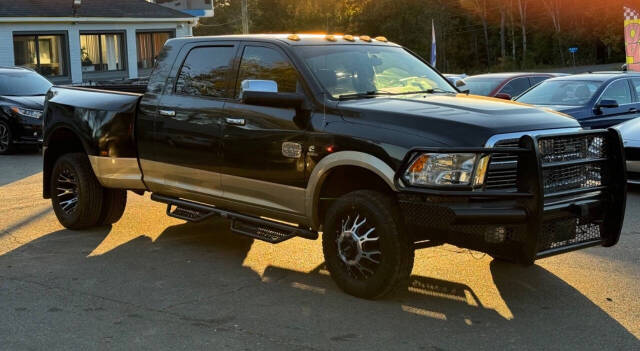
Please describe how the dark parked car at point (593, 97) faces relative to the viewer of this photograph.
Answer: facing the viewer and to the left of the viewer

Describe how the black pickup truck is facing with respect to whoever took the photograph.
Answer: facing the viewer and to the right of the viewer

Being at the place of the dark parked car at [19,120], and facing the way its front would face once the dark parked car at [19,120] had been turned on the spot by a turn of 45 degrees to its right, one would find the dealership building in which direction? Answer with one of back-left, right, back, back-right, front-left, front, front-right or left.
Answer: back

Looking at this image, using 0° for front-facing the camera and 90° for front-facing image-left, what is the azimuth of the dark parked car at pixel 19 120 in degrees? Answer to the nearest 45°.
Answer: approximately 315°

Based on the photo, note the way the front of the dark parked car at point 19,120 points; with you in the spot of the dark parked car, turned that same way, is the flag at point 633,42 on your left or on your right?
on your left

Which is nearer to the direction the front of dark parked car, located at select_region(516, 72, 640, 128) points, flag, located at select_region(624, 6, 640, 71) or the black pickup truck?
the black pickup truck

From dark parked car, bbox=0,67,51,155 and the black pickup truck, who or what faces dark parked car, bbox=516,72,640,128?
dark parked car, bbox=0,67,51,155

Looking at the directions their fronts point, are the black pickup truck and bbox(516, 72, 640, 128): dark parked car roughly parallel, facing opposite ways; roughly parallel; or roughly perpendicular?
roughly perpendicular

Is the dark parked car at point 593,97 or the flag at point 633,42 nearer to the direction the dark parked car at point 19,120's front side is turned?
the dark parked car
